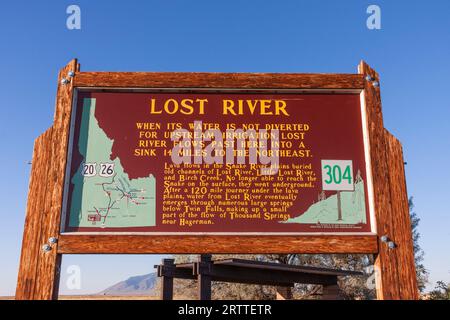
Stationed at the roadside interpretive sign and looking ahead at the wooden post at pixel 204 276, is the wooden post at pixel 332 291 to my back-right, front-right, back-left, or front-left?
front-right

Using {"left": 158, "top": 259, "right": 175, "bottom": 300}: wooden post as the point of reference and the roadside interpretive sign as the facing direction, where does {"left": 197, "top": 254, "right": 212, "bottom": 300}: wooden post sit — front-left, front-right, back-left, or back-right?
front-left

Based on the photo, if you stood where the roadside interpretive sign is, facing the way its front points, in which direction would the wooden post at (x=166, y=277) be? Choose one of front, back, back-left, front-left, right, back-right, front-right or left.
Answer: back

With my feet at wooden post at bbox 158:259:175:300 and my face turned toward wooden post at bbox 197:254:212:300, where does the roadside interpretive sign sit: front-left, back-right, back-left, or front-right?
front-right

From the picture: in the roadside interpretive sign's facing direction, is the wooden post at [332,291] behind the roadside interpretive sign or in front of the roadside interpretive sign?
behind

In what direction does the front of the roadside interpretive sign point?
toward the camera

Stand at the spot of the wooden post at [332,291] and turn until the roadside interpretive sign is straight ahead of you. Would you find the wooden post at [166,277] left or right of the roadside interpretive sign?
right

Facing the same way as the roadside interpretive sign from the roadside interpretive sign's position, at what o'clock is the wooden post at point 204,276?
The wooden post is roughly at 6 o'clock from the roadside interpretive sign.
